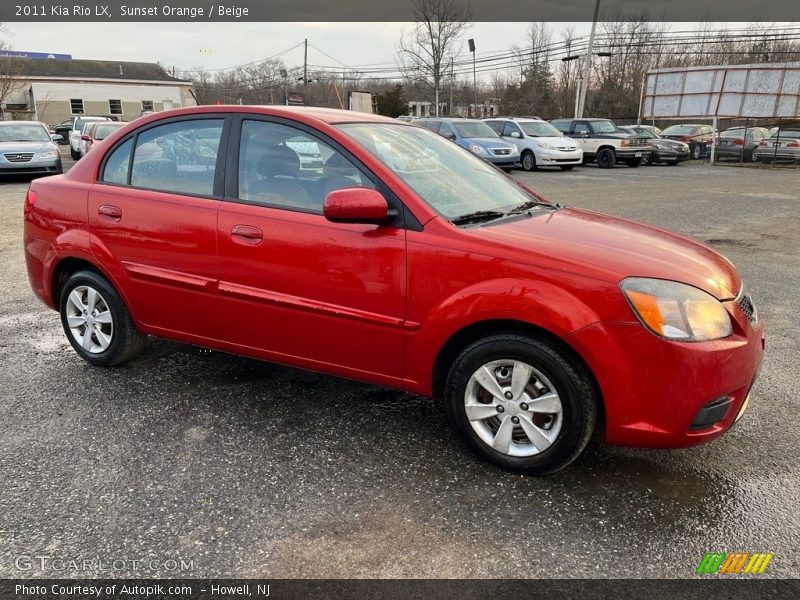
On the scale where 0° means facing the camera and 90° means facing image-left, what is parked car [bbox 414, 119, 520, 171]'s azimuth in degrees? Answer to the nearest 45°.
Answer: approximately 315°

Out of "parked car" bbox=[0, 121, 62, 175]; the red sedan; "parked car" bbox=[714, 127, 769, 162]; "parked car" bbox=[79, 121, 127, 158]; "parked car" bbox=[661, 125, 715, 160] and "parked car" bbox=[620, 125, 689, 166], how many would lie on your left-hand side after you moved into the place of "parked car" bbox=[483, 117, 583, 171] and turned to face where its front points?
3

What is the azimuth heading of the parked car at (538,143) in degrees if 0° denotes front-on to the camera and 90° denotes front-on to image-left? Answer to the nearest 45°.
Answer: approximately 315°

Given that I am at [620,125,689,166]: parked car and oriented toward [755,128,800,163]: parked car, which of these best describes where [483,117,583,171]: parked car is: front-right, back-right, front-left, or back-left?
back-right

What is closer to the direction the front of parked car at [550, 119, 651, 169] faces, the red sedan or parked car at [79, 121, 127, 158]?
the red sedan

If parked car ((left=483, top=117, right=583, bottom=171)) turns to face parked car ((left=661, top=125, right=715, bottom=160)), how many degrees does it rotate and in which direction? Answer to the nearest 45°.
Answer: approximately 90° to its left

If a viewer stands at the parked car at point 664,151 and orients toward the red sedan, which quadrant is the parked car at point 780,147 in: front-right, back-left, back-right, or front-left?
back-left

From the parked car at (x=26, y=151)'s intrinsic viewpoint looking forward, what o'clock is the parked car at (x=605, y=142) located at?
the parked car at (x=605, y=142) is roughly at 9 o'clock from the parked car at (x=26, y=151).

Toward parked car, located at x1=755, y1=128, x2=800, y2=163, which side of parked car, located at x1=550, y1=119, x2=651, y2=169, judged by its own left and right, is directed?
left

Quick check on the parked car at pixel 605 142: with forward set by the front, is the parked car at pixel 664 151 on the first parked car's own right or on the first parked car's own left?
on the first parked car's own left

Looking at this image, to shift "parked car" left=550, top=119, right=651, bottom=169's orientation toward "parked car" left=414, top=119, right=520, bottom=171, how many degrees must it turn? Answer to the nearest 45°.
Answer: approximately 90° to its right
